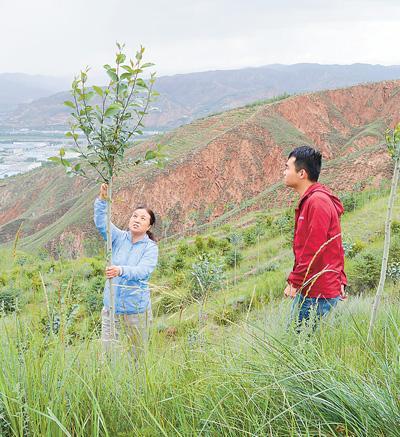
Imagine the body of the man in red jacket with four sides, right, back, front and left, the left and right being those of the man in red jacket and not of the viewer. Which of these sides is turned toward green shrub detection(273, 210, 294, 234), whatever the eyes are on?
right

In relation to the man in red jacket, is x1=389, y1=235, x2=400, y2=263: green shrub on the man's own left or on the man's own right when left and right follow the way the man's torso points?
on the man's own right

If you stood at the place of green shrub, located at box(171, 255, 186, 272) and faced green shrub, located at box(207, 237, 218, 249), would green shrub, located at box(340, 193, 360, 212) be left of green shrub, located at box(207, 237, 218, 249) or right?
right

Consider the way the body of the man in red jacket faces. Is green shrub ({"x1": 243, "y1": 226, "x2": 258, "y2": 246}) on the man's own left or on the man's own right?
on the man's own right

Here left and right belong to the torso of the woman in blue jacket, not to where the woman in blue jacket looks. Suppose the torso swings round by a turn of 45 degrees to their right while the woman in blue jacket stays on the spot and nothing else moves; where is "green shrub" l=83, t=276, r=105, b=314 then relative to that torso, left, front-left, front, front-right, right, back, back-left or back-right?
right

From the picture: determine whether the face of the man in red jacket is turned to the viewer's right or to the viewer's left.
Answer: to the viewer's left

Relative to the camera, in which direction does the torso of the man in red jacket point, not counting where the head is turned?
to the viewer's left

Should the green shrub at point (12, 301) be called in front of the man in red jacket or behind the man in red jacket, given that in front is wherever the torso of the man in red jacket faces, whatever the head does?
in front

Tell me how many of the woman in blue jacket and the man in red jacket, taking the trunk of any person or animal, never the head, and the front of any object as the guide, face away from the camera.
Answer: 0
